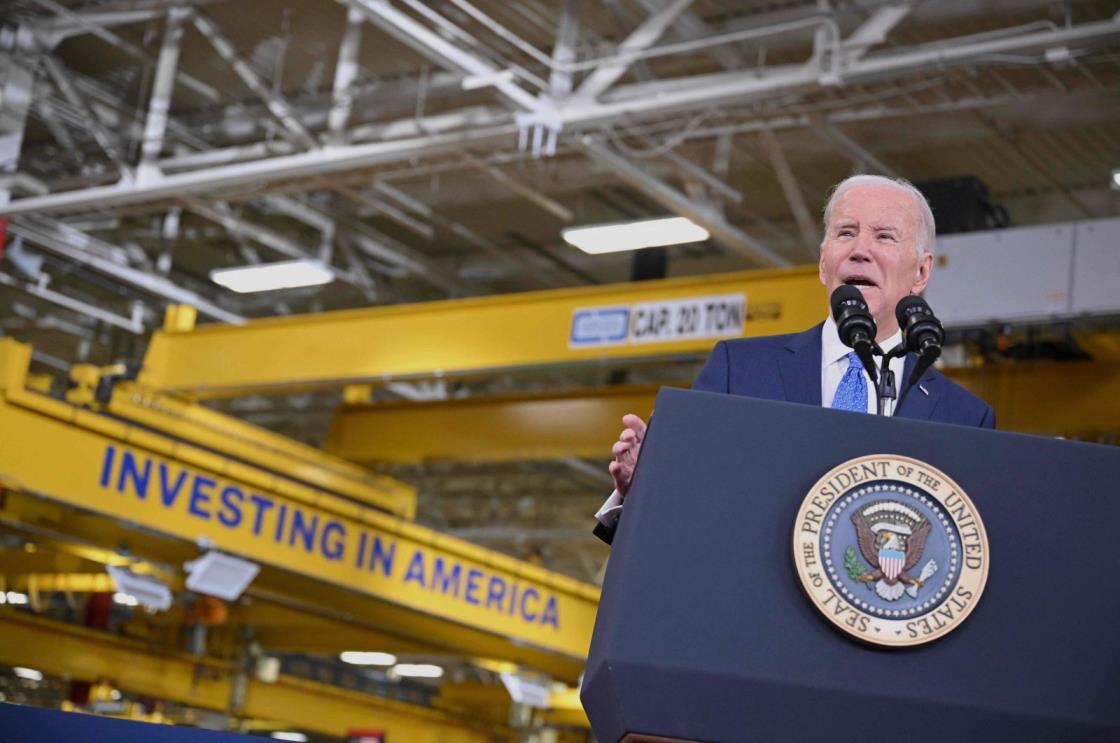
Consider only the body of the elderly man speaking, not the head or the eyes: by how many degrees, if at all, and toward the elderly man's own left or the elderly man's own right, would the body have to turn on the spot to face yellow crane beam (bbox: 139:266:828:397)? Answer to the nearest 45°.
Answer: approximately 180°

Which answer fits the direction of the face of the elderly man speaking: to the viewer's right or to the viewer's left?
to the viewer's left

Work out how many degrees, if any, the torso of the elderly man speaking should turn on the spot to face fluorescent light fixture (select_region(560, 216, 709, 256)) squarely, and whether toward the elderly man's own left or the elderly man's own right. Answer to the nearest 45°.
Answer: approximately 180°

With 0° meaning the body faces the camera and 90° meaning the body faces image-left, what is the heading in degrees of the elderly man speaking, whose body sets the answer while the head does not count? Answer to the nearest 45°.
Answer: approximately 0°

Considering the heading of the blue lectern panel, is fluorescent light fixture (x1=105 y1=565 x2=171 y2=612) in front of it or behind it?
behind

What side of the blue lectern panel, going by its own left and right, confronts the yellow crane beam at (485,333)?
back

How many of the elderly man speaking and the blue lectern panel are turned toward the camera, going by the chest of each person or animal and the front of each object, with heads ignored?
2
